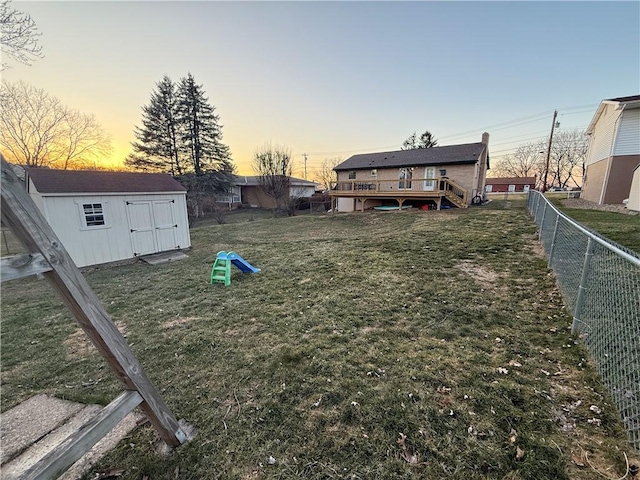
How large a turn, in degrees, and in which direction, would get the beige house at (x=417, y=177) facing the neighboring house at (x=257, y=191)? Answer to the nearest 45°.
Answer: approximately 45° to its left

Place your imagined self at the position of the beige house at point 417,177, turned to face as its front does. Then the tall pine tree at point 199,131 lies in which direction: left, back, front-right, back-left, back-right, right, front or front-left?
left

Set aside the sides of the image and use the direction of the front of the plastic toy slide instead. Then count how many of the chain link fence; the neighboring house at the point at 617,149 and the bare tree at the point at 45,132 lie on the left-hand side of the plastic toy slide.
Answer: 1

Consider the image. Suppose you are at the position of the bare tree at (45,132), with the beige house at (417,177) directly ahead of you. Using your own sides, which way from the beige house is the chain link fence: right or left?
right

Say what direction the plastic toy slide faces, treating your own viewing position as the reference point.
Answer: facing away from the viewer and to the right of the viewer

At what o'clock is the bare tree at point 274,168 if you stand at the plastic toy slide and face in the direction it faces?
The bare tree is roughly at 11 o'clock from the plastic toy slide.

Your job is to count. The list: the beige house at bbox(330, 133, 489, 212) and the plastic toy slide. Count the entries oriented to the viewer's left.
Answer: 0

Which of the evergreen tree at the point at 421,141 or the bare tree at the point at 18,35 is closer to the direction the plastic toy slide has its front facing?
the evergreen tree

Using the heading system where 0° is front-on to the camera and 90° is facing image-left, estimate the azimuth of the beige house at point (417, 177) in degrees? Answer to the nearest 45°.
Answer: approximately 180°
